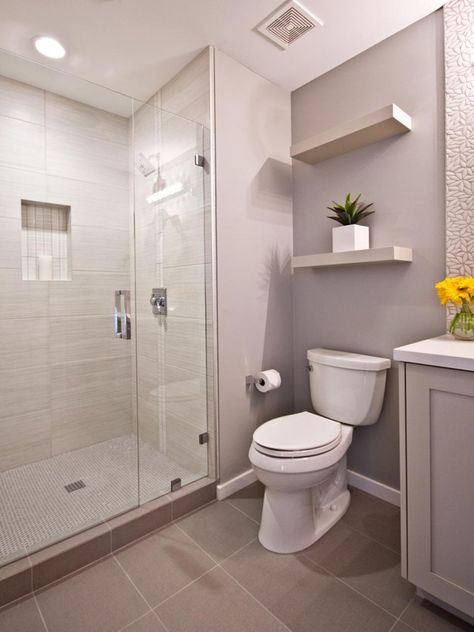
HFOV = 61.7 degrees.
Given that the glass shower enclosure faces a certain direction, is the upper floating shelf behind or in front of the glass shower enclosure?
in front

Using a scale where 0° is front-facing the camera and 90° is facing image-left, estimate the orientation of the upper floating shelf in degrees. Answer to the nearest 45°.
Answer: approximately 45°

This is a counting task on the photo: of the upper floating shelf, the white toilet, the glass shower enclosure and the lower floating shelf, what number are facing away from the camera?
0

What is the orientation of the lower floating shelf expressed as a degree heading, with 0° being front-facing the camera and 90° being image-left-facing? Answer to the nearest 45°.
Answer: approximately 45°

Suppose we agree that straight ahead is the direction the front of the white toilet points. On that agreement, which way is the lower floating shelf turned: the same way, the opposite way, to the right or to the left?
the same way

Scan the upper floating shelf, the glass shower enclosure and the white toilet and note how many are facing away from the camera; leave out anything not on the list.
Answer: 0

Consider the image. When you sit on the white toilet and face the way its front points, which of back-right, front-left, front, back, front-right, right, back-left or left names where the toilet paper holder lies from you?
right

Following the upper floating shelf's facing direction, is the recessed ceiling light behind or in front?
in front

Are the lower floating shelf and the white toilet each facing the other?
no

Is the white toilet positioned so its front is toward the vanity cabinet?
no

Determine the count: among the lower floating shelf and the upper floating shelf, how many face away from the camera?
0

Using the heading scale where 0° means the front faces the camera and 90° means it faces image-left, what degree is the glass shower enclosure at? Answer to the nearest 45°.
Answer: approximately 315°

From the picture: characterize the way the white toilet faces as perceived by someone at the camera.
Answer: facing the viewer and to the left of the viewer
